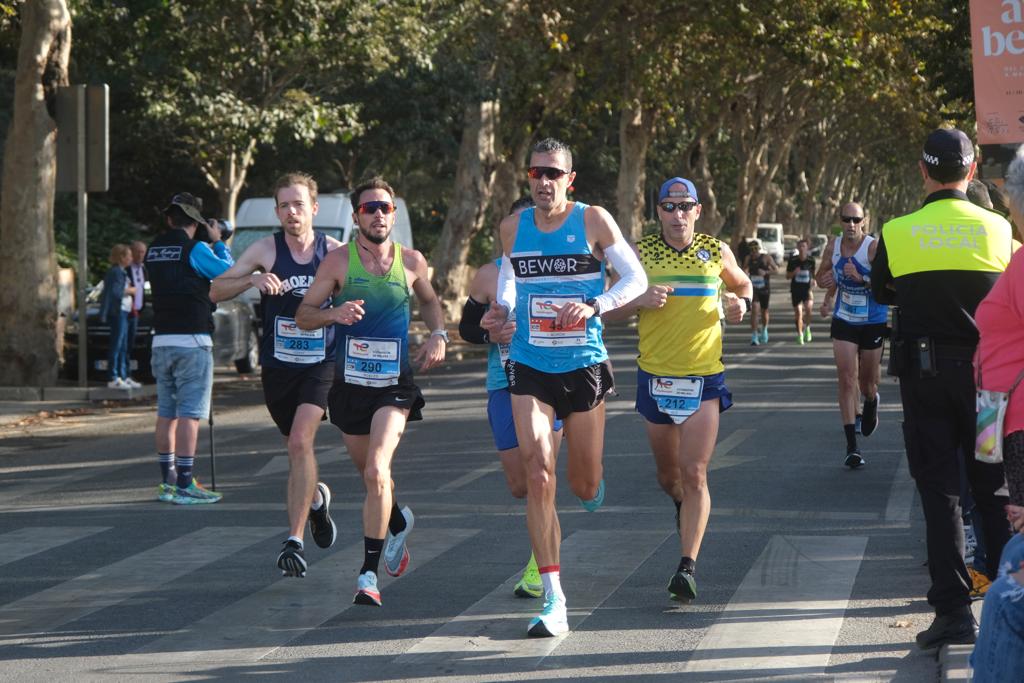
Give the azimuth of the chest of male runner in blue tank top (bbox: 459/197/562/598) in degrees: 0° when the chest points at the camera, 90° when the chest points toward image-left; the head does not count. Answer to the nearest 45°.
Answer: approximately 0°

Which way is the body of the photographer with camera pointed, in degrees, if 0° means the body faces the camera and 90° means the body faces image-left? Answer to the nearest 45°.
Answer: approximately 225°

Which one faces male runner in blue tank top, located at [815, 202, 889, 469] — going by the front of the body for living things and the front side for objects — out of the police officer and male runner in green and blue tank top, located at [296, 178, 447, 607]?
the police officer

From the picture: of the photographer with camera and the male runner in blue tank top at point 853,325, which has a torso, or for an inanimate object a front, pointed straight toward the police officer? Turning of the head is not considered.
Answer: the male runner in blue tank top

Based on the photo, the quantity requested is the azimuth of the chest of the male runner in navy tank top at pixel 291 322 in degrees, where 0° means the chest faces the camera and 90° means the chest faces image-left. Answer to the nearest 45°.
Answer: approximately 0°

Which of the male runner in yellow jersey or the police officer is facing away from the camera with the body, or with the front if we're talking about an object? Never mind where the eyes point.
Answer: the police officer

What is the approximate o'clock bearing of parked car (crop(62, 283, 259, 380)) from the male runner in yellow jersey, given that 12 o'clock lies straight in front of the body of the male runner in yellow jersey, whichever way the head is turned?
The parked car is roughly at 5 o'clock from the male runner in yellow jersey.
